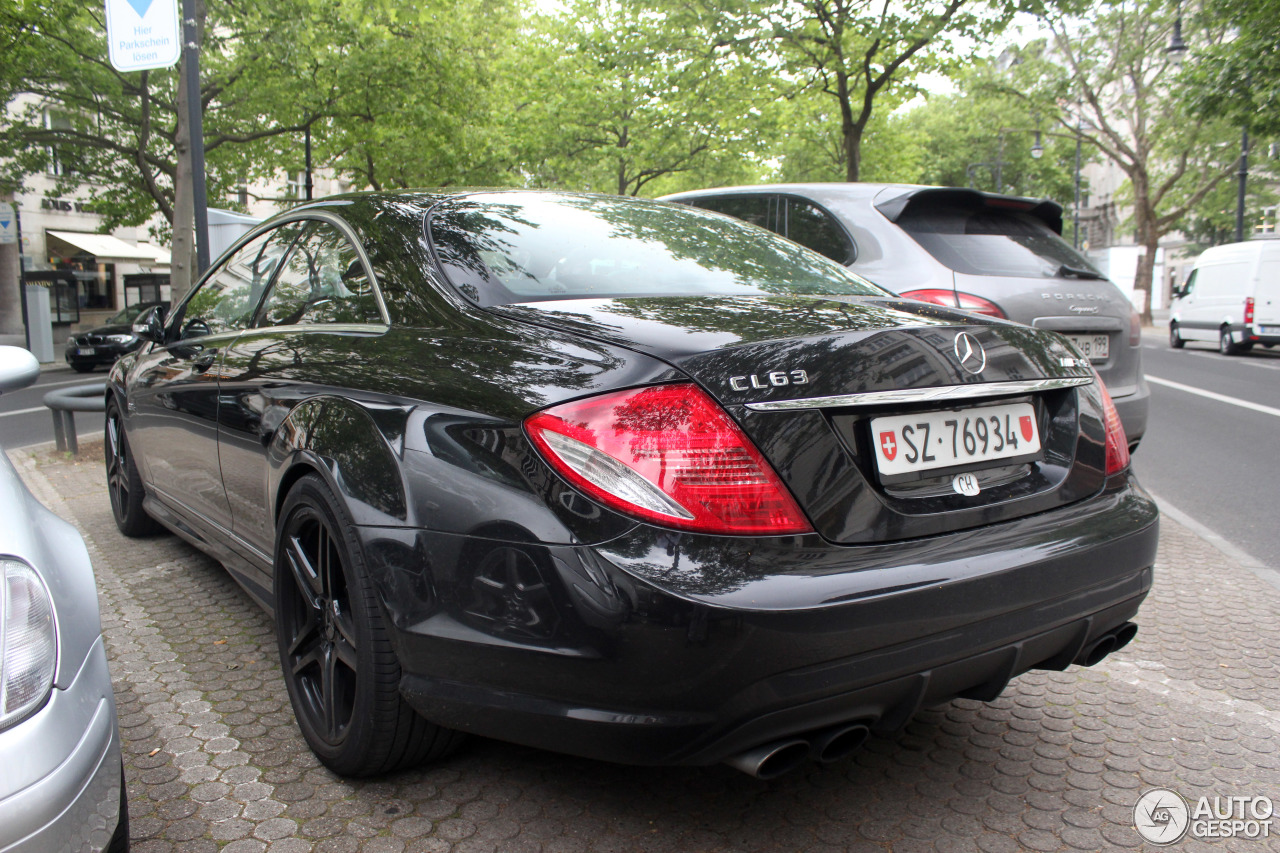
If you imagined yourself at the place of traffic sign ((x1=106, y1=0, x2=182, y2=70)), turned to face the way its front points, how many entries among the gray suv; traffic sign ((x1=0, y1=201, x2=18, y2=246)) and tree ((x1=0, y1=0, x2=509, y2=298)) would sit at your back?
2

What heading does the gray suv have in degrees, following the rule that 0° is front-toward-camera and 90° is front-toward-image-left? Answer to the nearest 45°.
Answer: approximately 135°

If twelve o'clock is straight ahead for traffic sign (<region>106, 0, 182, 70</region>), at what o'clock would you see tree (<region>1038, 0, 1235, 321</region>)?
The tree is roughly at 8 o'clock from the traffic sign.

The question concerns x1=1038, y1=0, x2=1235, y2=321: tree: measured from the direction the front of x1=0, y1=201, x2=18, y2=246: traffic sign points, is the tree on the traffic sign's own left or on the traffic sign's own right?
on the traffic sign's own left

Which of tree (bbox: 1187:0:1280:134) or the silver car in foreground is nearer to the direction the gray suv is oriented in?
the tree

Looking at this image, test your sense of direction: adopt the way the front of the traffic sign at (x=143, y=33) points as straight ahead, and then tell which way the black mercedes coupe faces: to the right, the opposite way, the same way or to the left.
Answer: the opposite way

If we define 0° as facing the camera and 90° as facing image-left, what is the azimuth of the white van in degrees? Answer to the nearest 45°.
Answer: approximately 135°

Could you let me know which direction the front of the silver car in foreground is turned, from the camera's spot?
facing the viewer and to the right of the viewer

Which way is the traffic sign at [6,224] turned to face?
toward the camera

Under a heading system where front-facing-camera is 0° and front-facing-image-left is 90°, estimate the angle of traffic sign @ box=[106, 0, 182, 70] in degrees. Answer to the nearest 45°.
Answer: approximately 0°
